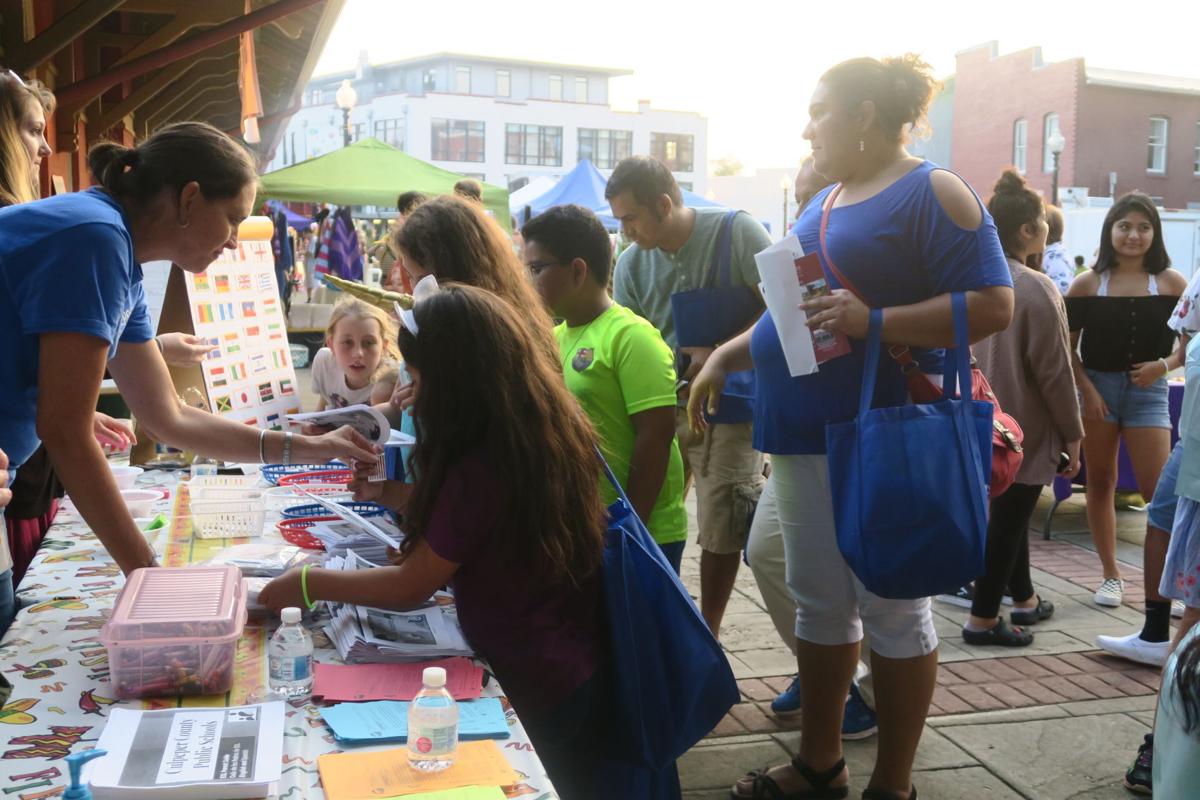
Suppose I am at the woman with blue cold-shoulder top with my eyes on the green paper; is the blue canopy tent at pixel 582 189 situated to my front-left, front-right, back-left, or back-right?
back-right

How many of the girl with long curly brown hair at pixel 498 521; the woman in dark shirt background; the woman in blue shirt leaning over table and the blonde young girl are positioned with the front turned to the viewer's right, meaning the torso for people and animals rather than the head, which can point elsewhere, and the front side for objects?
1

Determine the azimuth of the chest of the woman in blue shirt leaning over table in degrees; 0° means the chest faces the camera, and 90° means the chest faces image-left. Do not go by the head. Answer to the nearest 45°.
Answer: approximately 270°

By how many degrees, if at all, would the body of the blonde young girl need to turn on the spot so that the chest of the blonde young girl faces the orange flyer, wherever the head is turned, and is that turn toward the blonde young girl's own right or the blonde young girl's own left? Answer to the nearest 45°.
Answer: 0° — they already face it

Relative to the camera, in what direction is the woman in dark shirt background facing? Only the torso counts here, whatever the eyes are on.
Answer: toward the camera

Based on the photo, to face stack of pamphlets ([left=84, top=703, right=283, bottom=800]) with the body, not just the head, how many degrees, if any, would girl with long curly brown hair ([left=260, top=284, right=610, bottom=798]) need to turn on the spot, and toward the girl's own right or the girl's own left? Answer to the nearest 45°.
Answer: approximately 90° to the girl's own left

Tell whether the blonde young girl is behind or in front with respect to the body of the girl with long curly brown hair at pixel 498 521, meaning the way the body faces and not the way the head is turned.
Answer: in front

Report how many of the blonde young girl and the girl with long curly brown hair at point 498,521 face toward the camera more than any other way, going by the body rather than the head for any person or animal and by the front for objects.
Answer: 1

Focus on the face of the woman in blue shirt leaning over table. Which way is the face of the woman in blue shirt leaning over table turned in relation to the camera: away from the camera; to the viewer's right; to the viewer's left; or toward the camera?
to the viewer's right

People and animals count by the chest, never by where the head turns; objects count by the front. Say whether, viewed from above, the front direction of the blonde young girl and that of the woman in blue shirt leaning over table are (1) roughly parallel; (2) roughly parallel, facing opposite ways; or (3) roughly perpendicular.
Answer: roughly perpendicular

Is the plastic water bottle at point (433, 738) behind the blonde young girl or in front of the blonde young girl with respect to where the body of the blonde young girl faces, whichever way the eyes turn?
in front

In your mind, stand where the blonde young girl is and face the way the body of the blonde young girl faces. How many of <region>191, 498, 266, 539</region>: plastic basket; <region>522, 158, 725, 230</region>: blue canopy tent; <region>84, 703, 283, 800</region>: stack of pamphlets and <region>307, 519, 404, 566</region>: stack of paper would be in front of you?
3

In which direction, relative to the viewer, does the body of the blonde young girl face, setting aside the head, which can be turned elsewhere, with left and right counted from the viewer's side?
facing the viewer
